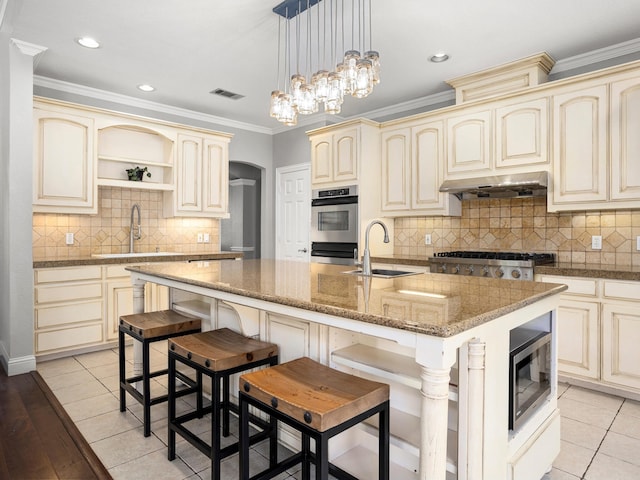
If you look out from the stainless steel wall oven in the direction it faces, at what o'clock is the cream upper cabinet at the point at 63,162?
The cream upper cabinet is roughly at 1 o'clock from the stainless steel wall oven.

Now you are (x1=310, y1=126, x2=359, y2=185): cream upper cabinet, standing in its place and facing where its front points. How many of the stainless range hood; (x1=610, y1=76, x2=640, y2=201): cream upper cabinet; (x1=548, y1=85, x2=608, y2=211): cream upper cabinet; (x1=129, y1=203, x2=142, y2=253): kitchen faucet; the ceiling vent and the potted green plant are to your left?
3

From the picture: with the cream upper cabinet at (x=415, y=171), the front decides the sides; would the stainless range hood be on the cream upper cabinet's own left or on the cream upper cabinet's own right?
on the cream upper cabinet's own left

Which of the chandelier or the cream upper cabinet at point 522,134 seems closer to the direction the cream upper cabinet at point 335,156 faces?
the chandelier

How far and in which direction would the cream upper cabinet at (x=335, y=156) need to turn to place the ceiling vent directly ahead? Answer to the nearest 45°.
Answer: approximately 45° to its right

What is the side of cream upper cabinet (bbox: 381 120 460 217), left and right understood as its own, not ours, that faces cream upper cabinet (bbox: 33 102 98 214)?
front

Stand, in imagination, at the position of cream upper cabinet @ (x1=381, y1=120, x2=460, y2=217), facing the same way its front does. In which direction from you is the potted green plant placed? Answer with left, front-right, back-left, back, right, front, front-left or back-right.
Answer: front-right

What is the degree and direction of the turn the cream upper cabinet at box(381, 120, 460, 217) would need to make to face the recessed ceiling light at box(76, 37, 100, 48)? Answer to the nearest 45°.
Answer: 0° — it already faces it

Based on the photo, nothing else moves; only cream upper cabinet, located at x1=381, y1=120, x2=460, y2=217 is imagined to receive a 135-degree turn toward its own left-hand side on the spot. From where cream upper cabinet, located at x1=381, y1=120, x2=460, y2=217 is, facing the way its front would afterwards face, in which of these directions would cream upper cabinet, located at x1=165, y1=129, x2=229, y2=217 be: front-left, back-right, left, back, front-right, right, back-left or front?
back

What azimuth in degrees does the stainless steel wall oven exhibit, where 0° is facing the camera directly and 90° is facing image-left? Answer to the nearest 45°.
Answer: approximately 45°

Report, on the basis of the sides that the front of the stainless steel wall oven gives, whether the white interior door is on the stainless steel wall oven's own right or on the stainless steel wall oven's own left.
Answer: on the stainless steel wall oven's own right

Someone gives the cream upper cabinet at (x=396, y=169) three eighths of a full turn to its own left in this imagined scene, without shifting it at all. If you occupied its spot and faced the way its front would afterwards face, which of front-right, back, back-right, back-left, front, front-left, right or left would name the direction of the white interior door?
back-left

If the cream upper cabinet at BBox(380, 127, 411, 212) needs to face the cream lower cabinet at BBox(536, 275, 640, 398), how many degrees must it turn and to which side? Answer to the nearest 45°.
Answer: approximately 90° to its left

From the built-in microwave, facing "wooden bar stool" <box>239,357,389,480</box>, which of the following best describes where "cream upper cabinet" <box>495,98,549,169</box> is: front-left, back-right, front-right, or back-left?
back-right
